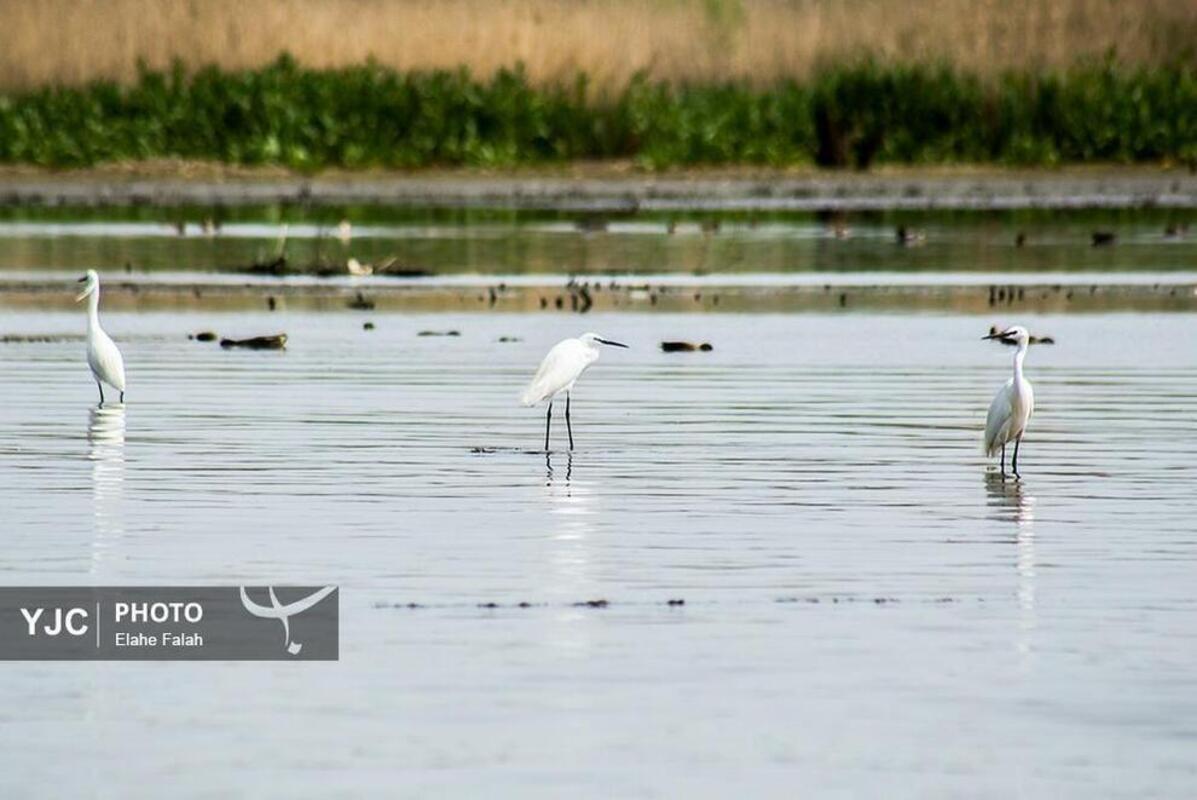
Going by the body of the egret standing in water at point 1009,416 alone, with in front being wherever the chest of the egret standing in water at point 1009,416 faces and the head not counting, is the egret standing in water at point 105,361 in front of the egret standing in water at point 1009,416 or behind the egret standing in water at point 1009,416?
behind

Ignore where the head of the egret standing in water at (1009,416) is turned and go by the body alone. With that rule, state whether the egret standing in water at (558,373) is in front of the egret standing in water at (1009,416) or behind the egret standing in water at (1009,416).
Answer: behind

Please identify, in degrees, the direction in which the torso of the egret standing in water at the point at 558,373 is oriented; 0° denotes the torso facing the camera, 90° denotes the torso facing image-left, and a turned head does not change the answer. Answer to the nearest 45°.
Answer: approximately 270°

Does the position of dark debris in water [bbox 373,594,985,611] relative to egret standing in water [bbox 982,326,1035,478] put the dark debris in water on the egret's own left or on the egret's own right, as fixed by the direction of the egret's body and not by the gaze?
on the egret's own right

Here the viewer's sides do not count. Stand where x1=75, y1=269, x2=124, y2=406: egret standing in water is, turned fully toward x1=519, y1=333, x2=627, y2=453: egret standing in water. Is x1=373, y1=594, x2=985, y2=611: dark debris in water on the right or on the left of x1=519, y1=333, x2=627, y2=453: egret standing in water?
right

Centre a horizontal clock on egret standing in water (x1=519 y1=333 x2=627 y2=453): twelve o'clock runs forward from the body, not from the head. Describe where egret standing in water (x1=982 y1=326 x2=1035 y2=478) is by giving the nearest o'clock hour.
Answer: egret standing in water (x1=982 y1=326 x2=1035 y2=478) is roughly at 1 o'clock from egret standing in water (x1=519 y1=333 x2=627 y2=453).

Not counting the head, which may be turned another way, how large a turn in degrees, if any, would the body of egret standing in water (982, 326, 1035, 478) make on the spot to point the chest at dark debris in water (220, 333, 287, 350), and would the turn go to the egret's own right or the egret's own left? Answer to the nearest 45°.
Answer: approximately 180°

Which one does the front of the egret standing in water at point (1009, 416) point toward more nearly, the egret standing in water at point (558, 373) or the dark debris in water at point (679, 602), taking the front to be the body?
the dark debris in water

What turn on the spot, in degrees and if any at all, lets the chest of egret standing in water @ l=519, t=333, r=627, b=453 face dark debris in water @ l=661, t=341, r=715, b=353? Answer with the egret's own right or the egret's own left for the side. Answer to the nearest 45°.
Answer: approximately 90° to the egret's own left

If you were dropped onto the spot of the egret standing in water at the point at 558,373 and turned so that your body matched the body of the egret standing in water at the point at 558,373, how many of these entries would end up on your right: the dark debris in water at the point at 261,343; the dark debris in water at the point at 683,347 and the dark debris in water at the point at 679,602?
1

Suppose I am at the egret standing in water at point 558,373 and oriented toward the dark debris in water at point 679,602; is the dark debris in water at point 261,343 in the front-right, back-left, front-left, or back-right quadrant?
back-right
